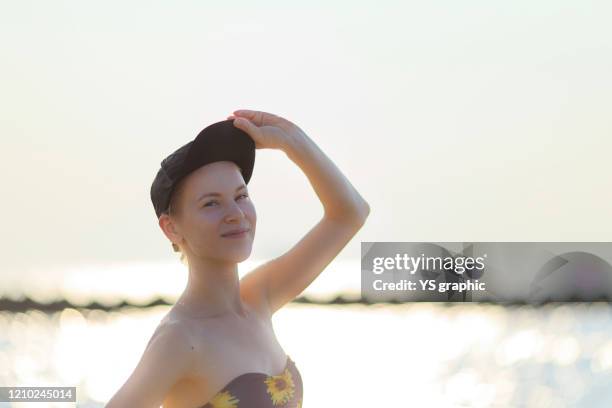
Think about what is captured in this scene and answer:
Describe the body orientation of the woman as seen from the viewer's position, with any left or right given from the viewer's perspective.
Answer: facing the viewer and to the right of the viewer
